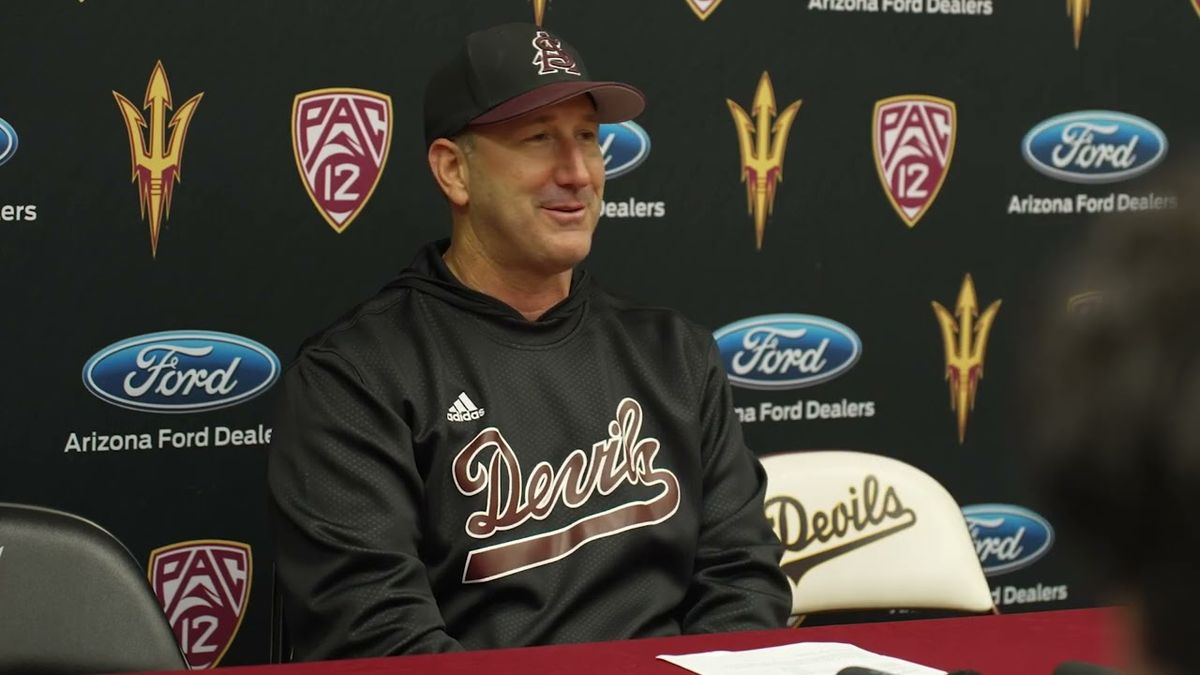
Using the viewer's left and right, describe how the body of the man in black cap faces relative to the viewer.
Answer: facing the viewer and to the right of the viewer

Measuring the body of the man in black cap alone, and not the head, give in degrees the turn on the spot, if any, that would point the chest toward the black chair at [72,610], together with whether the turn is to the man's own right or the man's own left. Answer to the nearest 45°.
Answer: approximately 90° to the man's own right

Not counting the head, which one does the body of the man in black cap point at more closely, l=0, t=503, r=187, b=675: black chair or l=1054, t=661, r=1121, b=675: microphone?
the microphone

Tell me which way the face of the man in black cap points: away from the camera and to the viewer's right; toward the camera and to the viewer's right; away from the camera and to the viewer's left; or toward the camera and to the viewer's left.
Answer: toward the camera and to the viewer's right

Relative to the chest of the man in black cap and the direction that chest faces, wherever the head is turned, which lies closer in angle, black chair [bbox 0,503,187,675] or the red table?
the red table

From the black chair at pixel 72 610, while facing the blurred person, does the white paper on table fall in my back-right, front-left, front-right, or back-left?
front-left

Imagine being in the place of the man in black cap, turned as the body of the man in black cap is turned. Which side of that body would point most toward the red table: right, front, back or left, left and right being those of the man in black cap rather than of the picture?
front

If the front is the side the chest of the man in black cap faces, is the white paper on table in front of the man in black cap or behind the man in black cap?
in front
